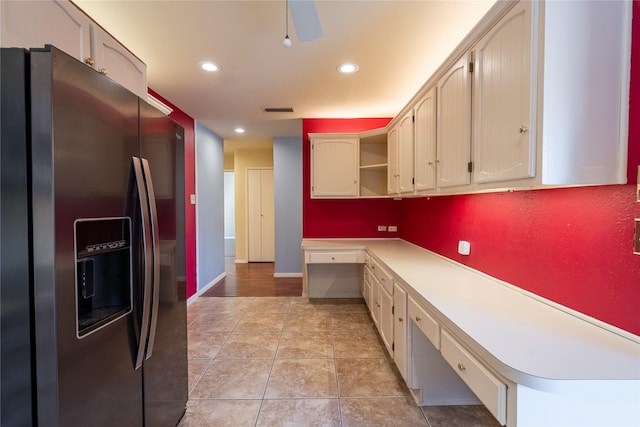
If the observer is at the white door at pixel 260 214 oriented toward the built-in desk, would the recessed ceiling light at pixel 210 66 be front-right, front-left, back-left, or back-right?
front-right

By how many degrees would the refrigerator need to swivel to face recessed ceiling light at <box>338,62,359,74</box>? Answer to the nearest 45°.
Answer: approximately 45° to its left

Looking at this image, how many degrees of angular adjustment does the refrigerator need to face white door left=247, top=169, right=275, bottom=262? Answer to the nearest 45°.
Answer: approximately 90° to its left

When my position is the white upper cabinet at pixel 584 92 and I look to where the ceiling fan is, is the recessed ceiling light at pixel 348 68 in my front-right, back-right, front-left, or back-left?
front-right

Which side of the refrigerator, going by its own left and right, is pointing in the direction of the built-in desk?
front

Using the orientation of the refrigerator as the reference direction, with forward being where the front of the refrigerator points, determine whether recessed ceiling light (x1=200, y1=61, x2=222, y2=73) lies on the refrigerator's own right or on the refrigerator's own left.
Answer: on the refrigerator's own left

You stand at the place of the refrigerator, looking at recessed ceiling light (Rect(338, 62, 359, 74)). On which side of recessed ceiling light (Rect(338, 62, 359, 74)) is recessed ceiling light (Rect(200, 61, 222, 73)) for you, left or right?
left

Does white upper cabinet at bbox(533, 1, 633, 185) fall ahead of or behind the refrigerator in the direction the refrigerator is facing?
ahead

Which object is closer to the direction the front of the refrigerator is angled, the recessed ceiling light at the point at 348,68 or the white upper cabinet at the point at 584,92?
the white upper cabinet

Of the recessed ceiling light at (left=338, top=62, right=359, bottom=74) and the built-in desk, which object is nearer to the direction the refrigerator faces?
the built-in desk

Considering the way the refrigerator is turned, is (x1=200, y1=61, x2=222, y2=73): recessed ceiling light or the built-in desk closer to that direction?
the built-in desk
